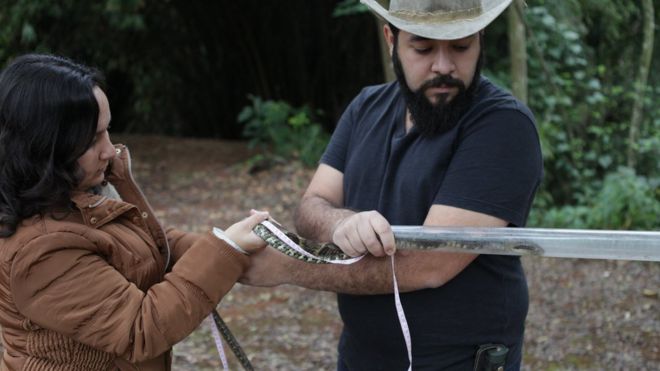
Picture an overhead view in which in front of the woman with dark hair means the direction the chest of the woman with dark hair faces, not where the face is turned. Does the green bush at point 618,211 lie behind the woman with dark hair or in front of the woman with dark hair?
in front

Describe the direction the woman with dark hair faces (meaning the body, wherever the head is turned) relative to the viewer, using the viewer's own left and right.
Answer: facing to the right of the viewer

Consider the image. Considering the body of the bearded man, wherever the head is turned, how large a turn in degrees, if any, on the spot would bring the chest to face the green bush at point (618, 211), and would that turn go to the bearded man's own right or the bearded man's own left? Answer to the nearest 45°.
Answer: approximately 180°

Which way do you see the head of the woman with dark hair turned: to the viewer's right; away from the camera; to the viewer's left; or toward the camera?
to the viewer's right

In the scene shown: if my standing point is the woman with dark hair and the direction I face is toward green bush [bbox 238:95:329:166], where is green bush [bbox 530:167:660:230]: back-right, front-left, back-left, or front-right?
front-right

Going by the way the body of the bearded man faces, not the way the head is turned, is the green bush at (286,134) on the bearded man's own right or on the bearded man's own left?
on the bearded man's own right

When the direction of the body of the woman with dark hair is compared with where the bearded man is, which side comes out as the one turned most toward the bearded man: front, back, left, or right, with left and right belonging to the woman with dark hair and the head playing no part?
front

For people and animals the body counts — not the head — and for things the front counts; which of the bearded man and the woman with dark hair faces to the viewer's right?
the woman with dark hair

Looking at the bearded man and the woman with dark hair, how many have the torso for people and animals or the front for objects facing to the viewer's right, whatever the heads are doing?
1

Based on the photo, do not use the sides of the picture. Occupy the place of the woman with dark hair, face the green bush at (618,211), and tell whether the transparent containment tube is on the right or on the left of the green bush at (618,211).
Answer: right

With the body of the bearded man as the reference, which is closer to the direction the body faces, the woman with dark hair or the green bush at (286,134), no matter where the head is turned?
the woman with dark hair

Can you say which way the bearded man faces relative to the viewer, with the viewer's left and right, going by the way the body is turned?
facing the viewer and to the left of the viewer

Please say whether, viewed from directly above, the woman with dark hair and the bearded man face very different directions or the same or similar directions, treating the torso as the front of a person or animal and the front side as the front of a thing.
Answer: very different directions

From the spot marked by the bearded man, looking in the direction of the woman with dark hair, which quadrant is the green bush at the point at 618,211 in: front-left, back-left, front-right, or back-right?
back-right

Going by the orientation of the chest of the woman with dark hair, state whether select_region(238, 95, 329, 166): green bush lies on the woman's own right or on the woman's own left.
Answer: on the woman's own left

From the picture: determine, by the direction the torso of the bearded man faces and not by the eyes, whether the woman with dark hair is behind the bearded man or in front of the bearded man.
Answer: in front
